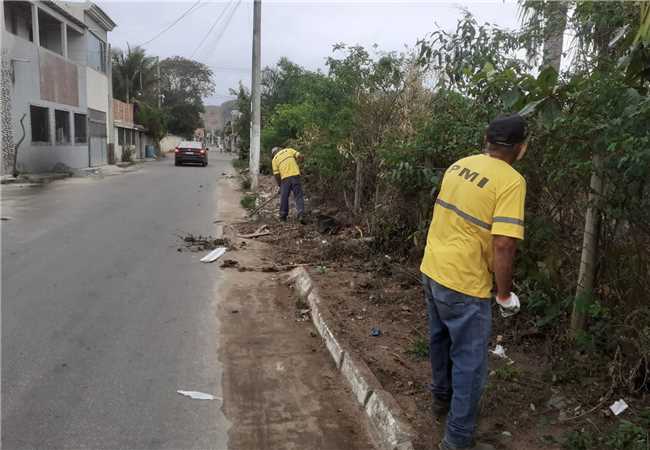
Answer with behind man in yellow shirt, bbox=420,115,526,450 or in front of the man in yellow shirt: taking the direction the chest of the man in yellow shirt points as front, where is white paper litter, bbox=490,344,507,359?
in front

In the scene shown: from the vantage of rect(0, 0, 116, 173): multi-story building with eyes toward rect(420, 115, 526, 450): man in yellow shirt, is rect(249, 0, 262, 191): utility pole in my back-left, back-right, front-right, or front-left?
front-left

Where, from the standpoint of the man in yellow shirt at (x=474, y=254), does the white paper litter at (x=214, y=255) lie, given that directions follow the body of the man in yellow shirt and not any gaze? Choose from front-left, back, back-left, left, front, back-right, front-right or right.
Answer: left

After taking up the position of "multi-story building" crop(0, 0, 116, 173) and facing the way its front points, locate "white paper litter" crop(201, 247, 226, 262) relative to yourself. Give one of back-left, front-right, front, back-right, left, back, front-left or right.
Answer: front-right

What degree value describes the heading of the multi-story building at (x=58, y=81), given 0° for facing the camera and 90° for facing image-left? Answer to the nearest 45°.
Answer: approximately 315°

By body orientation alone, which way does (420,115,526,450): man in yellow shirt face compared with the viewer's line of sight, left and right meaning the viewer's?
facing away from the viewer and to the right of the viewer

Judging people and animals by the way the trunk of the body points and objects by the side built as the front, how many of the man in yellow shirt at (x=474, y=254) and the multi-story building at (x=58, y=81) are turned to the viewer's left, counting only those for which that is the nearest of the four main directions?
0

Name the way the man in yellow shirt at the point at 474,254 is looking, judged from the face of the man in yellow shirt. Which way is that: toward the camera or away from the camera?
away from the camera

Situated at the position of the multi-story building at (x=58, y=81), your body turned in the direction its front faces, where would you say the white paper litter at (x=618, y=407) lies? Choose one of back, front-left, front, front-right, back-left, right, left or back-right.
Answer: front-right

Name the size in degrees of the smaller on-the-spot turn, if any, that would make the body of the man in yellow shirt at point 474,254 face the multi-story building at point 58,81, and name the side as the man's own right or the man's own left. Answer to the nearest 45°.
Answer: approximately 90° to the man's own left
